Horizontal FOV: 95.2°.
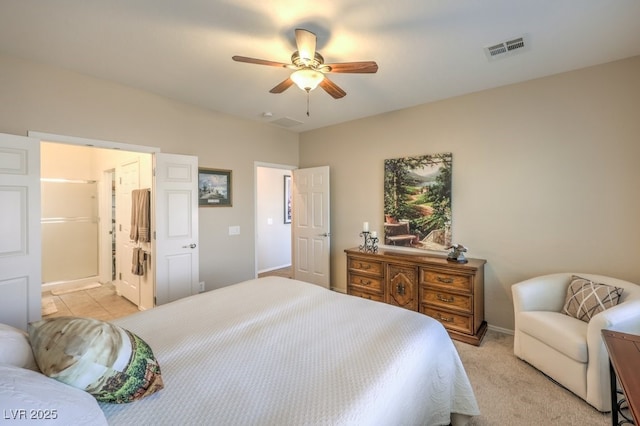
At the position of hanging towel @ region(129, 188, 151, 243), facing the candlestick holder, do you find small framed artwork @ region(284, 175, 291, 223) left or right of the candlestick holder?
left

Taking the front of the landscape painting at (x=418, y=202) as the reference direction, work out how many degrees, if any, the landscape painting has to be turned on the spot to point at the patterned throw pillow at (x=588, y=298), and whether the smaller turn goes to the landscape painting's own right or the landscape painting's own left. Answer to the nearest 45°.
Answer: approximately 90° to the landscape painting's own left

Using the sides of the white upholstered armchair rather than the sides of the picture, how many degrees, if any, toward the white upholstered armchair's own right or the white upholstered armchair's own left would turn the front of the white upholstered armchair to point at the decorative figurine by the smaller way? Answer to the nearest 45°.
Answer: approximately 90° to the white upholstered armchair's own right

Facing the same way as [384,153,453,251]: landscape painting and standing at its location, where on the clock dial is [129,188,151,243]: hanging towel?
The hanging towel is roughly at 1 o'clock from the landscape painting.

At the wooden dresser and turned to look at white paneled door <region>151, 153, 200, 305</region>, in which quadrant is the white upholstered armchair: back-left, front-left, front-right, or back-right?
back-left
